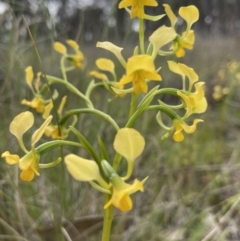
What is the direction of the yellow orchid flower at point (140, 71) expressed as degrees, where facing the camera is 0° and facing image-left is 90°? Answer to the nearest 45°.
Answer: approximately 0°

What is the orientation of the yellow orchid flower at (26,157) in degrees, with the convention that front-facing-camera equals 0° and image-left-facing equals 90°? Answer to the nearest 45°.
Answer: approximately 45°
